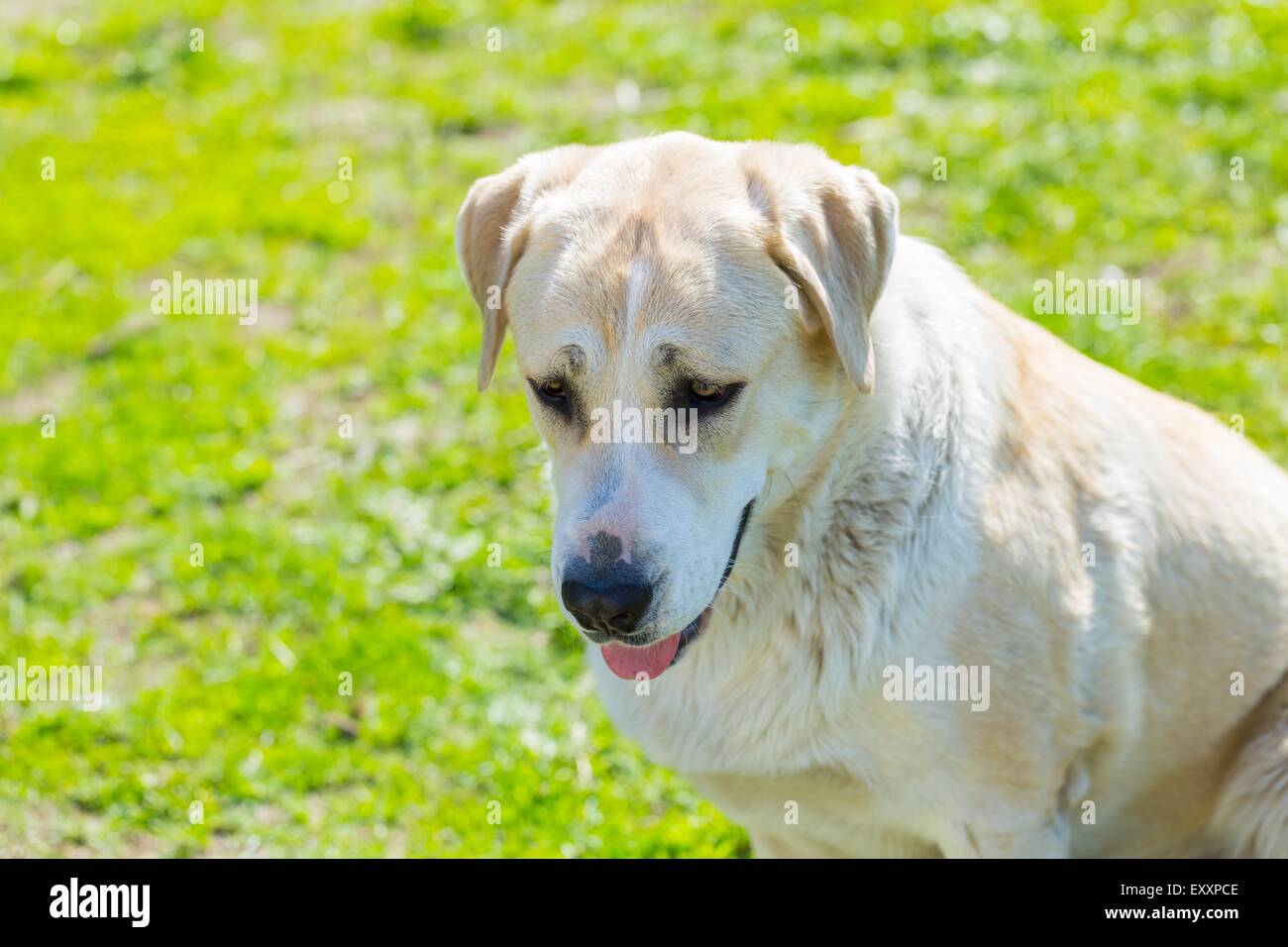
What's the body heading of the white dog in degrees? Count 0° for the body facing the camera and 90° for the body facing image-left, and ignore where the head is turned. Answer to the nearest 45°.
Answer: approximately 45°
